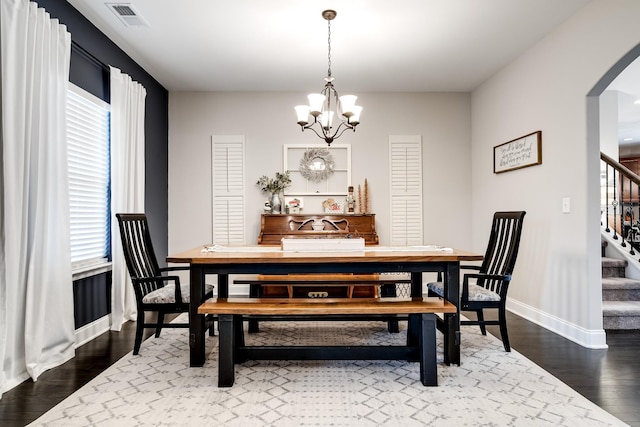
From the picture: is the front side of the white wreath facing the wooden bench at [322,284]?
yes

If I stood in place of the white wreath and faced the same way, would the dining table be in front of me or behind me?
in front

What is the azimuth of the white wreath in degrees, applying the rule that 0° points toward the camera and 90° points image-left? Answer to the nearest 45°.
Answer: approximately 0°

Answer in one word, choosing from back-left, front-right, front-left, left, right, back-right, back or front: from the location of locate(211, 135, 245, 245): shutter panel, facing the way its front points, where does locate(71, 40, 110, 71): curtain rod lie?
front-right

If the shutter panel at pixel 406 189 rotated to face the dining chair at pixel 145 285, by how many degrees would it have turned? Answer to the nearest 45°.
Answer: approximately 45° to its right

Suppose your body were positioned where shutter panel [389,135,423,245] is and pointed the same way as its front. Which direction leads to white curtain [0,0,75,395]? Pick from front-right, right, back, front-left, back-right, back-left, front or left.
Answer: front-right

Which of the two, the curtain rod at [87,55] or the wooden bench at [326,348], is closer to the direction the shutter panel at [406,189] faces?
the wooden bench

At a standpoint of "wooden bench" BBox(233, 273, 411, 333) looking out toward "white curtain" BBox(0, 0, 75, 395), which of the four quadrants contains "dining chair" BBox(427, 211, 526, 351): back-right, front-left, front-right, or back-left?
back-left

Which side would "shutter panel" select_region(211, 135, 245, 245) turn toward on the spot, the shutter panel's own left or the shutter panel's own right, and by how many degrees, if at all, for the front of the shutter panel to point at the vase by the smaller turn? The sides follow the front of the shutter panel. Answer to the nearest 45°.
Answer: approximately 45° to the shutter panel's own left

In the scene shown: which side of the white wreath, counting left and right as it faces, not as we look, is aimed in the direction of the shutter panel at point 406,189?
left

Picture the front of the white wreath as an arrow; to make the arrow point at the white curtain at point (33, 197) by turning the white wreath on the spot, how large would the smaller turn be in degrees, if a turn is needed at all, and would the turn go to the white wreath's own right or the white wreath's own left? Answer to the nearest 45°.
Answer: approximately 45° to the white wreath's own right

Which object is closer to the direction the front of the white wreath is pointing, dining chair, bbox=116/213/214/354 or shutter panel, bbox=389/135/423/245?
the dining chair
